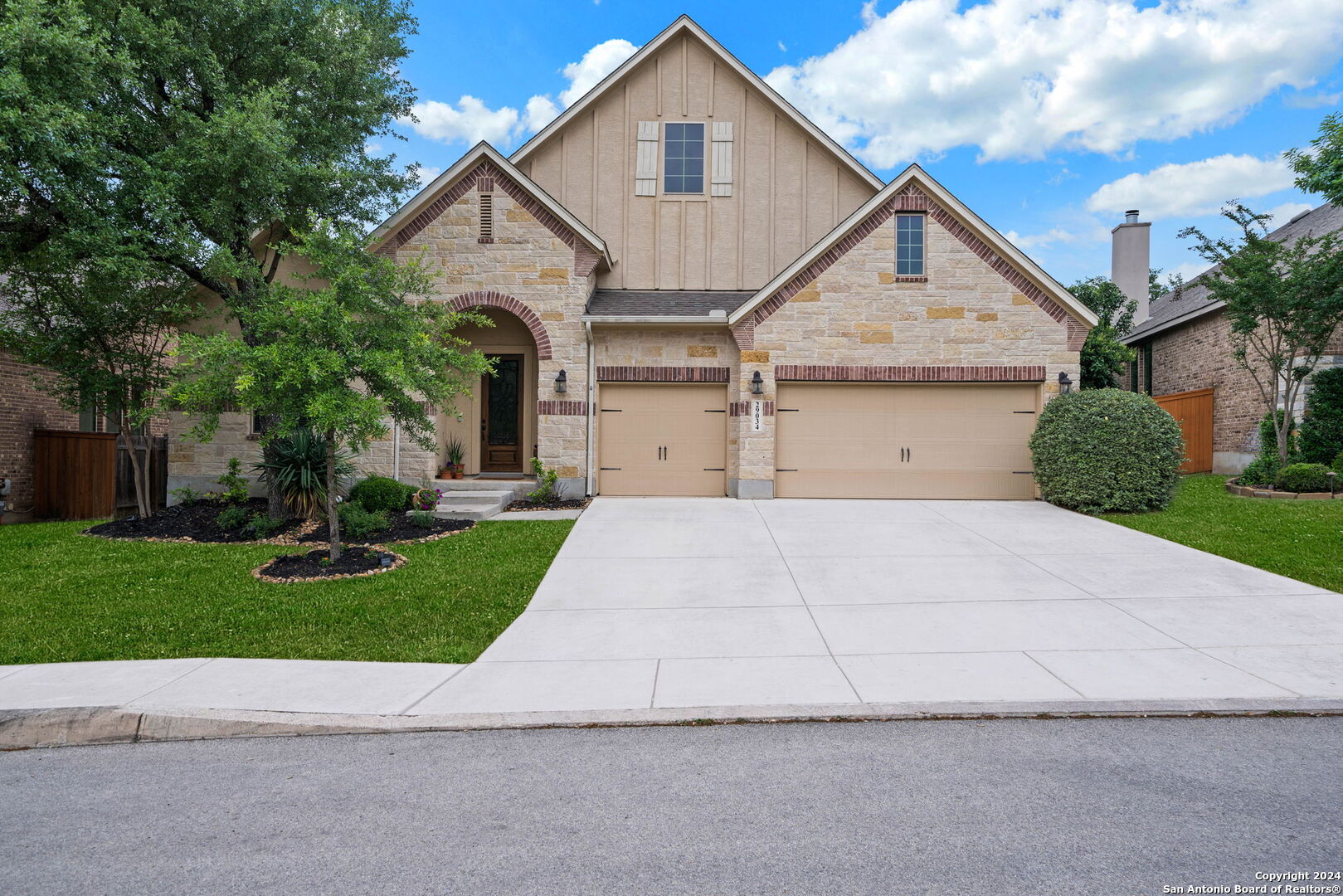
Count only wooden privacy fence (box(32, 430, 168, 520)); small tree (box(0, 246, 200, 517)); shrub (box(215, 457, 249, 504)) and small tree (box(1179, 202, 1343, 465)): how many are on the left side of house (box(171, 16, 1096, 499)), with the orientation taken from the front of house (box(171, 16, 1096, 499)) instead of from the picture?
1

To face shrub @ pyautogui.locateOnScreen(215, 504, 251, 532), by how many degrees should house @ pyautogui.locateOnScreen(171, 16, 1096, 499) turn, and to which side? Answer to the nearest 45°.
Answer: approximately 90° to its right

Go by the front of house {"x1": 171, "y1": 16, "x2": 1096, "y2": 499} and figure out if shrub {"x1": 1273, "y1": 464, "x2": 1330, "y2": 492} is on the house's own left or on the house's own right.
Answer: on the house's own left

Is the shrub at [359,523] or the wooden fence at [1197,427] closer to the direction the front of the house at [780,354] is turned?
the shrub

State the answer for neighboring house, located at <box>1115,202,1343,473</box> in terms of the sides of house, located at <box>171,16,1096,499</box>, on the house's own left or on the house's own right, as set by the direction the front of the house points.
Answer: on the house's own left

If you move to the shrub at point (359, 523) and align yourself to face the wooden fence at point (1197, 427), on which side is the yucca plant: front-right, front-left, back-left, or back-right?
back-left

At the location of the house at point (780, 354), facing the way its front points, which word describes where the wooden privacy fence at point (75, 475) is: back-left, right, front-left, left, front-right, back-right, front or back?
right

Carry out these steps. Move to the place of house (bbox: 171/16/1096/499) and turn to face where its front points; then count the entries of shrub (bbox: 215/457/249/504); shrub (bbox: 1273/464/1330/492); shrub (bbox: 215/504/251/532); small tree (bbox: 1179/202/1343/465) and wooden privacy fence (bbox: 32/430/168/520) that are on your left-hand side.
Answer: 2

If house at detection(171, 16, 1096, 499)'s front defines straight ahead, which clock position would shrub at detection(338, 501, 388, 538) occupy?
The shrub is roughly at 2 o'clock from the house.

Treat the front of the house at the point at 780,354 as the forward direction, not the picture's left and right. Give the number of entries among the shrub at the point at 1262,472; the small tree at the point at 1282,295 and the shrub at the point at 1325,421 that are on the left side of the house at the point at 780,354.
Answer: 3

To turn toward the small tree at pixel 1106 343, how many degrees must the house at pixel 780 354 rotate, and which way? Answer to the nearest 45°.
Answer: approximately 135° to its left

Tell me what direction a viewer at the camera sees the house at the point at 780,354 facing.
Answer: facing the viewer

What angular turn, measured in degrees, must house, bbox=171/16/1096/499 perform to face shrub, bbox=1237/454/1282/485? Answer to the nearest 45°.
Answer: approximately 90° to its left

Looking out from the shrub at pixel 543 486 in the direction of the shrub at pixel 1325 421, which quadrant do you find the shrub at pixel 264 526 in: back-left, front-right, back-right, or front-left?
back-right

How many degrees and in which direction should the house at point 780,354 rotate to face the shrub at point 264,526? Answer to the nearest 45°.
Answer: approximately 90° to its right

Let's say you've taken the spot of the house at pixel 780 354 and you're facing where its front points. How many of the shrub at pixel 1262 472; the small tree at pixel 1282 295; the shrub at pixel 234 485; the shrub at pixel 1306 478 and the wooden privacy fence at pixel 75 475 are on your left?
3
